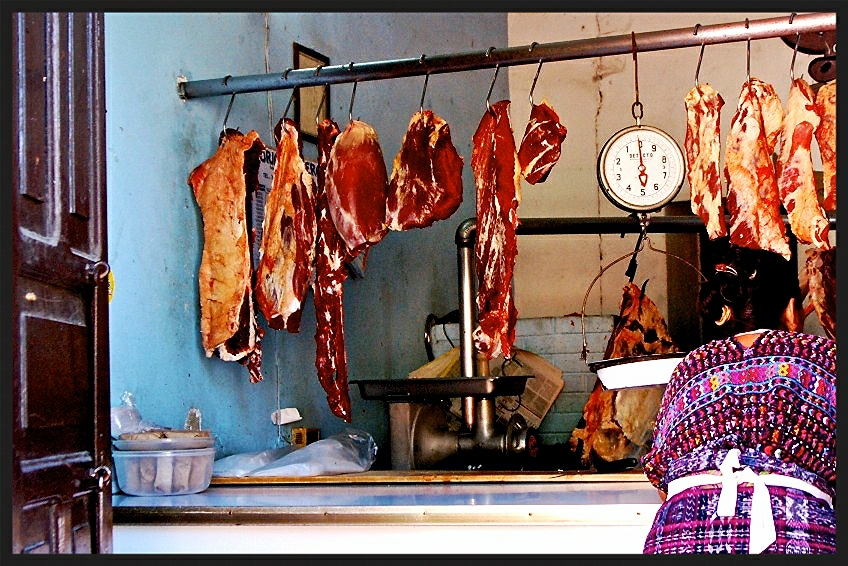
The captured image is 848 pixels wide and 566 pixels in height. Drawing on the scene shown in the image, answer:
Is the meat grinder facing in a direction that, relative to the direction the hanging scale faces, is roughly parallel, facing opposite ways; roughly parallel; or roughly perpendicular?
roughly perpendicular

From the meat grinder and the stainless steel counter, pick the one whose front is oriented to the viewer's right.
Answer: the meat grinder

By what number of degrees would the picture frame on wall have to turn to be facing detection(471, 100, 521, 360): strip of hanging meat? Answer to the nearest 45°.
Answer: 0° — it already faces it

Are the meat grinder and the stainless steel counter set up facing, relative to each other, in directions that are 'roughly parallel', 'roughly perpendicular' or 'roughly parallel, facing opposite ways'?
roughly perpendicular

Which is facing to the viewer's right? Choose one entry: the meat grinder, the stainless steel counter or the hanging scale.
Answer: the meat grinder

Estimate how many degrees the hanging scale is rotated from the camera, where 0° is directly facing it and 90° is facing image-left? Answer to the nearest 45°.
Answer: approximately 0°

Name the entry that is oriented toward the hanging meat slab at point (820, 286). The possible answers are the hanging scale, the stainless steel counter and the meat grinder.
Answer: the meat grinder

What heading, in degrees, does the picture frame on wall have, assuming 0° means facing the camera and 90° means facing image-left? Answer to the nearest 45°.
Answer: approximately 315°
